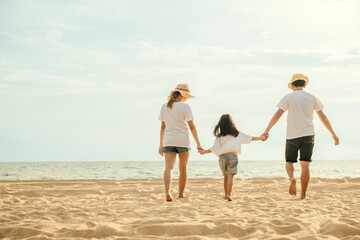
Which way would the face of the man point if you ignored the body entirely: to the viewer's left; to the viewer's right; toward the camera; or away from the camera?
away from the camera

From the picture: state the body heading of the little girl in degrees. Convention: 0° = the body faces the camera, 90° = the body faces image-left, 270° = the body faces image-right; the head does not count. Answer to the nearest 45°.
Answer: approximately 180°

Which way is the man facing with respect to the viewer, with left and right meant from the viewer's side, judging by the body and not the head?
facing away from the viewer

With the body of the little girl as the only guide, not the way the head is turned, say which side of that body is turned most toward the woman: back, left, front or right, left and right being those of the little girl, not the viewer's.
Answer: left

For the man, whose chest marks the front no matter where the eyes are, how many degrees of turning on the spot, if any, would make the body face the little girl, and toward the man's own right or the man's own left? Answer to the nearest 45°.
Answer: approximately 90° to the man's own left

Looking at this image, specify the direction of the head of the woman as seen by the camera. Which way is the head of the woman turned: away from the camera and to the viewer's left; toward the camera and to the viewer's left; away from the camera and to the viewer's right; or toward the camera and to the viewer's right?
away from the camera and to the viewer's right

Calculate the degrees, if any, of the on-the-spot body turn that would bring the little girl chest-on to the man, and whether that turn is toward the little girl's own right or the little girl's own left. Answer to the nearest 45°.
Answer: approximately 90° to the little girl's own right

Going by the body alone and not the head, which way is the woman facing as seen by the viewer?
away from the camera

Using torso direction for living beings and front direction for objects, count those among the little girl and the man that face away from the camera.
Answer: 2

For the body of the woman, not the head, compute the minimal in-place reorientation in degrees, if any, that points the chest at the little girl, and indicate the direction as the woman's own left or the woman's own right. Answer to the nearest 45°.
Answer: approximately 90° to the woman's own right

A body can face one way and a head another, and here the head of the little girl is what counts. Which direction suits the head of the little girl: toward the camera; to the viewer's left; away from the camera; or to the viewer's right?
away from the camera
